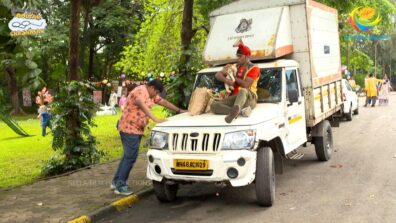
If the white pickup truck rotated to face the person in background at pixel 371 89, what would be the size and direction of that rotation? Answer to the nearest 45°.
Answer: approximately 135° to its right

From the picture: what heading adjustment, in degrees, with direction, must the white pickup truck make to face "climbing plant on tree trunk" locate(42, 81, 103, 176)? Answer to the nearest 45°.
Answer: approximately 45° to its right

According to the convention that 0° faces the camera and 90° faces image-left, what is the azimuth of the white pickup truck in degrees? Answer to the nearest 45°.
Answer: approximately 45°

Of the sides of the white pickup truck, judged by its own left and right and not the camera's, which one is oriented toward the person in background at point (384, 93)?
back

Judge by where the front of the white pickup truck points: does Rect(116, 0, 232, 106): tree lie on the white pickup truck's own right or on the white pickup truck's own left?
on the white pickup truck's own right

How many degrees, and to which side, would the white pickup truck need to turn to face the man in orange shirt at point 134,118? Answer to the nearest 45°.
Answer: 0° — it already faces them

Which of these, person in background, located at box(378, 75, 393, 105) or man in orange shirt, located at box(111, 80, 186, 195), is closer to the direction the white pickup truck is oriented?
the man in orange shirt

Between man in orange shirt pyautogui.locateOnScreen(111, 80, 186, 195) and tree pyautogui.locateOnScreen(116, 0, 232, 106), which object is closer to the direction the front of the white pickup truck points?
the man in orange shirt

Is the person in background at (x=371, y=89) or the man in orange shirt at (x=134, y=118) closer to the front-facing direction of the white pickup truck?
the man in orange shirt

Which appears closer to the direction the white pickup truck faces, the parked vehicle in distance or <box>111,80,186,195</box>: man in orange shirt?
the man in orange shirt

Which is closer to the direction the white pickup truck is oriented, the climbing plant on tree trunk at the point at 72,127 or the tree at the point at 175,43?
the climbing plant on tree trunk

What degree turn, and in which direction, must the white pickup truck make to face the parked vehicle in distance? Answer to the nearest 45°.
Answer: approximately 135° to its right
